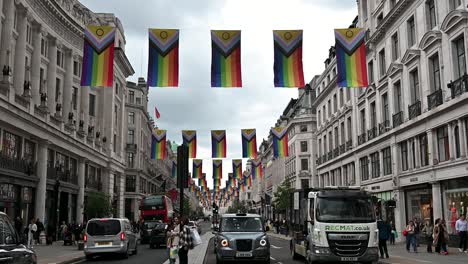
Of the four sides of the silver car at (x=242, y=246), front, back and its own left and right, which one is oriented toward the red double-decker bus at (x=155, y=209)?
back

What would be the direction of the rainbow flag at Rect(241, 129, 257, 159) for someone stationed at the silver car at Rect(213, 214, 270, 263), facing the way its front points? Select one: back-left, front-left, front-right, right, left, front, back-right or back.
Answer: back

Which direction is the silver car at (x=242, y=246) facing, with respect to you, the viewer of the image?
facing the viewer

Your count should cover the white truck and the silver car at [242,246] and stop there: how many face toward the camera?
2

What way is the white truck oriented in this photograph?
toward the camera

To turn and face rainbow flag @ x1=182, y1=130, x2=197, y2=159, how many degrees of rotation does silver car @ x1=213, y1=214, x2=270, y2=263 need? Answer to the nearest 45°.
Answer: approximately 180°

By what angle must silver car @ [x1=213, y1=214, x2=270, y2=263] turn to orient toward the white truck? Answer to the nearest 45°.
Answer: approximately 90° to its left

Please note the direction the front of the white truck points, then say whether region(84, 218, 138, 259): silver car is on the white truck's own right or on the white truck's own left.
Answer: on the white truck's own right

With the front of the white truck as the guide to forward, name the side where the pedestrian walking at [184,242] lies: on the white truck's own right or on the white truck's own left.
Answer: on the white truck's own right
